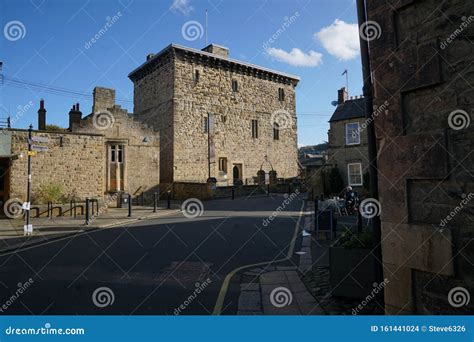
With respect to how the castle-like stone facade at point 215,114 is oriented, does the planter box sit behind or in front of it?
in front

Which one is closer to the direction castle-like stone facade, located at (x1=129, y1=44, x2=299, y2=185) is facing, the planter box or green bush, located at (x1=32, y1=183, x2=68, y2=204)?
the planter box

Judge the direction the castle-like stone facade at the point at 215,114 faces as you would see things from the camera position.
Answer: facing the viewer and to the right of the viewer

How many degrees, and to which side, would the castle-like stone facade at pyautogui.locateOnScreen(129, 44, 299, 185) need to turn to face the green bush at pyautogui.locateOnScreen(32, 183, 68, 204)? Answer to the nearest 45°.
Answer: approximately 90° to its right
